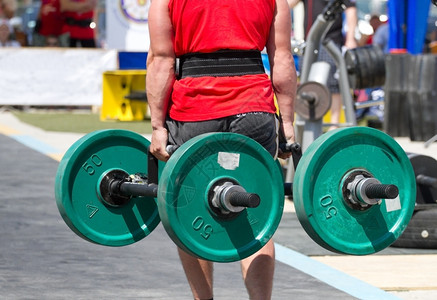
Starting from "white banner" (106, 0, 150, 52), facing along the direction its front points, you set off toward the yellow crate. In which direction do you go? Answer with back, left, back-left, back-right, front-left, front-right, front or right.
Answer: front

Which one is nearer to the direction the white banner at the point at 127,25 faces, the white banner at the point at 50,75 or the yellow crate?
the yellow crate

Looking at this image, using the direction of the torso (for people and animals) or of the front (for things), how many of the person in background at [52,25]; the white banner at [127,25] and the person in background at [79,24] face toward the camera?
3

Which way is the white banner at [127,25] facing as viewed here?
toward the camera

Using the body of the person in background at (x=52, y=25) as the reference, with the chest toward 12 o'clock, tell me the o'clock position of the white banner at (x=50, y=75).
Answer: The white banner is roughly at 12 o'clock from the person in background.

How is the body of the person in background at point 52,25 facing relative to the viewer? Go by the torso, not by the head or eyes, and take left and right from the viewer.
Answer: facing the viewer

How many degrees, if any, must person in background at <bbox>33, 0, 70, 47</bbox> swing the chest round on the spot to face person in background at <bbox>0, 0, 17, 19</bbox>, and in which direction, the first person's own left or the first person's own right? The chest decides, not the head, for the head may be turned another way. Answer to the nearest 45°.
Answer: approximately 135° to the first person's own right

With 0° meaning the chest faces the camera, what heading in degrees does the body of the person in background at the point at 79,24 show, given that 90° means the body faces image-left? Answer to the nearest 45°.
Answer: approximately 0°

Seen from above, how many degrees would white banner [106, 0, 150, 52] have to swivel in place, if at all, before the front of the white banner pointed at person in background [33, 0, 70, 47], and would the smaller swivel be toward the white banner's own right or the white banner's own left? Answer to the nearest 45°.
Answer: approximately 135° to the white banner's own right
